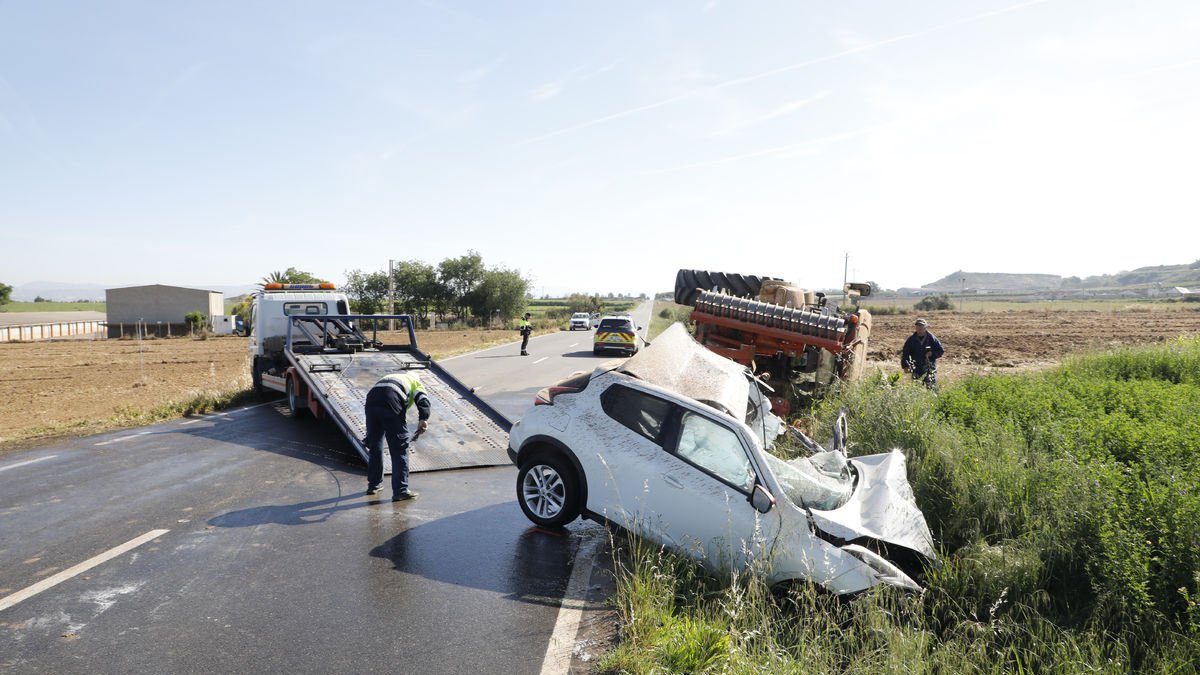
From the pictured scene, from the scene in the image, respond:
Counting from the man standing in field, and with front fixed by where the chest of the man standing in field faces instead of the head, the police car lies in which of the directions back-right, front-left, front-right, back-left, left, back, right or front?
back-right

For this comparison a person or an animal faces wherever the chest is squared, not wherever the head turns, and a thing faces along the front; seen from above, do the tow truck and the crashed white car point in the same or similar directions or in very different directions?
very different directions

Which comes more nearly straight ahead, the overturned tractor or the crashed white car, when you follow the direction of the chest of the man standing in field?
the crashed white car

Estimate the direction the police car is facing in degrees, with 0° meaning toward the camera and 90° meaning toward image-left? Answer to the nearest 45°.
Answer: approximately 180°

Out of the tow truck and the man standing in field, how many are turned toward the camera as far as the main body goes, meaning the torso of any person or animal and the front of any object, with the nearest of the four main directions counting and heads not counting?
1

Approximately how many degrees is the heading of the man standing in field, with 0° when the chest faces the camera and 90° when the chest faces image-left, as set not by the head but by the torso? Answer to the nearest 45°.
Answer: approximately 0°

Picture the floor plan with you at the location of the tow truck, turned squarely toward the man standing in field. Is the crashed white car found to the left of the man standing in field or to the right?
right
